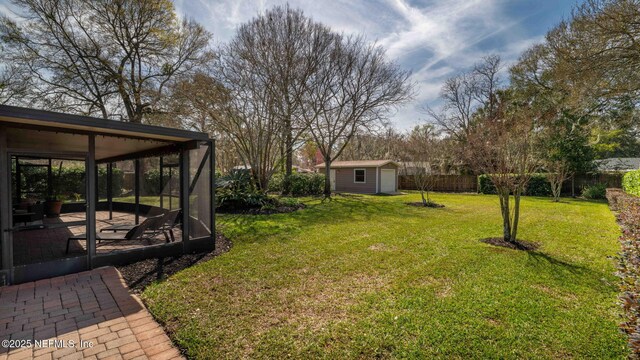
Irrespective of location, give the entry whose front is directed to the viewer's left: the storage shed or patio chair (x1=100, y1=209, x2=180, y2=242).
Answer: the patio chair

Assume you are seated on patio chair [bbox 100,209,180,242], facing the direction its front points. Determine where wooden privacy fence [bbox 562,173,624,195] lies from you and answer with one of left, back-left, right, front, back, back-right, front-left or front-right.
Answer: back

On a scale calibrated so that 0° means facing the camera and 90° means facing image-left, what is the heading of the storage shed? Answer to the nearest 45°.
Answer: approximately 315°

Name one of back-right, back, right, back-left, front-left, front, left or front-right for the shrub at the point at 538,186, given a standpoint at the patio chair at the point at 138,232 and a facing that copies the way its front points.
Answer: back

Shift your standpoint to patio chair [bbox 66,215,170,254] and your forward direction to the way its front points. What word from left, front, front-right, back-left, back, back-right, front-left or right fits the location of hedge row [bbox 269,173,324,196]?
back-right

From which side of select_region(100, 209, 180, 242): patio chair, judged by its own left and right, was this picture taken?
left

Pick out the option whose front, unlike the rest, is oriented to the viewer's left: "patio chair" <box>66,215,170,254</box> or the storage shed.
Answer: the patio chair

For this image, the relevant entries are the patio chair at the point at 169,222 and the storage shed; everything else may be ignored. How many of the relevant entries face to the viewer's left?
1

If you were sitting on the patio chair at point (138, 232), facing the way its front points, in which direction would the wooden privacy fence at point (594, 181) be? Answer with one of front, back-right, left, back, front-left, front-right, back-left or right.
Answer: back

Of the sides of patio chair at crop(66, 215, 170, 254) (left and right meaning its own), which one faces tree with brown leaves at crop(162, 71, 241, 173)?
right

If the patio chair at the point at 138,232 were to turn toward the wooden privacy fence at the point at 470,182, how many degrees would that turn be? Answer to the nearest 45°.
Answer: approximately 180°

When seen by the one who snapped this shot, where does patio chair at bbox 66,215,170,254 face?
facing to the left of the viewer
